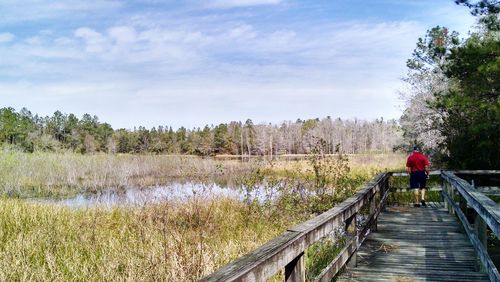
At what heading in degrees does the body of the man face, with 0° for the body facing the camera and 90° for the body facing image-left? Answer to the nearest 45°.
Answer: approximately 180°

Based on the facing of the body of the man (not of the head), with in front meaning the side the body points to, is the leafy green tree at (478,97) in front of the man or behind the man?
in front
